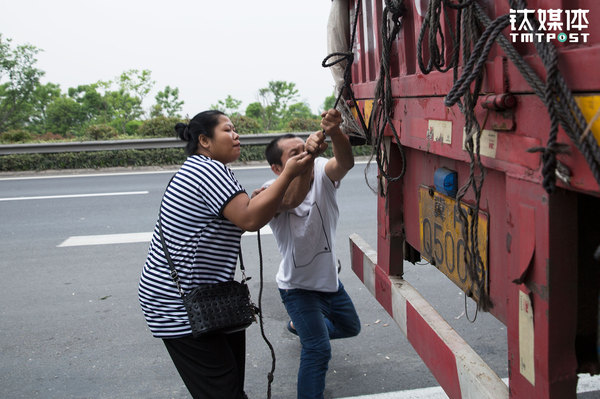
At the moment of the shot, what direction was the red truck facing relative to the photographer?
facing away from the viewer and to the right of the viewer

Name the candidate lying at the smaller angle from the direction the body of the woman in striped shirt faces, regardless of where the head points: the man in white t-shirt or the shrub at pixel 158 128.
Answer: the man in white t-shirt

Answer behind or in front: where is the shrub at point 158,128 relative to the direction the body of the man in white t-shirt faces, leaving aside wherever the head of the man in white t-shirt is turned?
behind

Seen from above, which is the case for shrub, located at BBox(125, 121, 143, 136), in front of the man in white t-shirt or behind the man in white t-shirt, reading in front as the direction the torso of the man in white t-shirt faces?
behind

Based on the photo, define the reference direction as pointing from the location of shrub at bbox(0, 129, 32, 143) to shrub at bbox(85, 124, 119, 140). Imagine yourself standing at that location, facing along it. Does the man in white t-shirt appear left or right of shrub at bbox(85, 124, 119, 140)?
right

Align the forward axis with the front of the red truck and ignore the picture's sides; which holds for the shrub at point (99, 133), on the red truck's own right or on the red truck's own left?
on the red truck's own left

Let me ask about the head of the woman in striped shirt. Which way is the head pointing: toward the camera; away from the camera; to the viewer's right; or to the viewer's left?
to the viewer's right

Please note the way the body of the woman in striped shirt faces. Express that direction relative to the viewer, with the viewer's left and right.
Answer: facing to the right of the viewer
